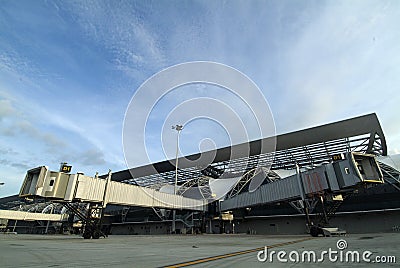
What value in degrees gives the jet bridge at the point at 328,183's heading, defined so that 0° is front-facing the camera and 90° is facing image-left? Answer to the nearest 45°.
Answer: approximately 315°

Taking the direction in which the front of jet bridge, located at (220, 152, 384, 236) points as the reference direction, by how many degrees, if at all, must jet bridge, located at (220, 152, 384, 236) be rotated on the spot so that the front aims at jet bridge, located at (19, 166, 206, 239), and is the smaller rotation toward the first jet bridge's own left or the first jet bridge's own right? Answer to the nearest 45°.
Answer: approximately 135° to the first jet bridge's own right
